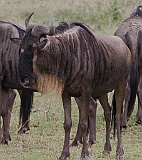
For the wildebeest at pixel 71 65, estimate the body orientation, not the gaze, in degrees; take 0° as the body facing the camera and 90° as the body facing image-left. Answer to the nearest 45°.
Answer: approximately 45°

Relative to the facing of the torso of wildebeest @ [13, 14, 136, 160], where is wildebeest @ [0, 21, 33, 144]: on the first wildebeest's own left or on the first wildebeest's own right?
on the first wildebeest's own right

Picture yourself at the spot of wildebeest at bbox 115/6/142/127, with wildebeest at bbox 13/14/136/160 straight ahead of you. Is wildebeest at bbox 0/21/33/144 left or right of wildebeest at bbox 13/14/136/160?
right

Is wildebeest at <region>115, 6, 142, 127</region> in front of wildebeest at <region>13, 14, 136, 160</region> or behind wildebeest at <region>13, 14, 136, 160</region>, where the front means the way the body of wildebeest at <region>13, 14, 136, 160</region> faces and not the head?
behind
